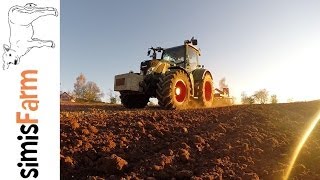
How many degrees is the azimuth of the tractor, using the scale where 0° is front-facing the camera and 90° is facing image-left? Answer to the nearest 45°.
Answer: approximately 45°
